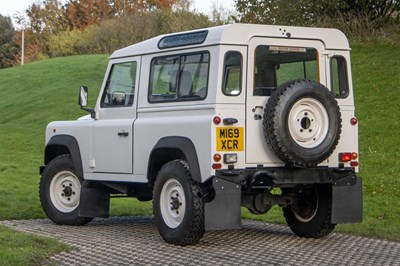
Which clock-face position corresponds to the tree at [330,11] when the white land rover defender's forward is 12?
The tree is roughly at 2 o'clock from the white land rover defender.

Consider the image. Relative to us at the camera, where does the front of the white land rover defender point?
facing away from the viewer and to the left of the viewer
